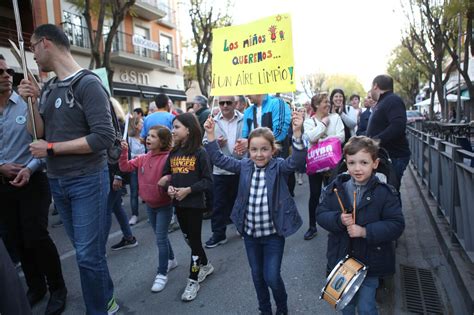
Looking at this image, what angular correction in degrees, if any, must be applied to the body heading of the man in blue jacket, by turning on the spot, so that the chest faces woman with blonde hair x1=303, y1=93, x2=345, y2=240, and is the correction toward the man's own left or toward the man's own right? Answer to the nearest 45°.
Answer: approximately 135° to the man's own left

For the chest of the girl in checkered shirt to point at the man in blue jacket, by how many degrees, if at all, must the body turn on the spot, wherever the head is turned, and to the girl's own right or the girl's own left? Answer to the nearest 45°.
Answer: approximately 180°

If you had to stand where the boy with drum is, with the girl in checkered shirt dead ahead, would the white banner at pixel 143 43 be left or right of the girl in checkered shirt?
right

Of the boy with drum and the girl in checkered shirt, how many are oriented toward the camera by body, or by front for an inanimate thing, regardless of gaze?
2

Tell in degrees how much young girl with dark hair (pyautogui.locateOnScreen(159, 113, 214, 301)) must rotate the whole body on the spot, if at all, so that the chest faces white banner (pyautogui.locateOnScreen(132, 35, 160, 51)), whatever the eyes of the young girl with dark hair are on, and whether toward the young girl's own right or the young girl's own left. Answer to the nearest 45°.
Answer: approximately 135° to the young girl's own right

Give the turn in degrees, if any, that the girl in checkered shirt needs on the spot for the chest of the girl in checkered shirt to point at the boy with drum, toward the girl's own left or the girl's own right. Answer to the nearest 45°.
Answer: approximately 45° to the girl's own left

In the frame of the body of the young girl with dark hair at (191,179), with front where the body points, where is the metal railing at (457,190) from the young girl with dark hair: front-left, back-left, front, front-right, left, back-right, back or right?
back-left

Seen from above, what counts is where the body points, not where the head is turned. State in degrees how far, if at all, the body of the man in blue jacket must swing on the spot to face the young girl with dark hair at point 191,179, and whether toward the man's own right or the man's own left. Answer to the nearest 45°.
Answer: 0° — they already face them

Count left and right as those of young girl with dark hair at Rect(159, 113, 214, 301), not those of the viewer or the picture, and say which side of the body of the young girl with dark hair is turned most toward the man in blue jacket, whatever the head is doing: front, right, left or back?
back

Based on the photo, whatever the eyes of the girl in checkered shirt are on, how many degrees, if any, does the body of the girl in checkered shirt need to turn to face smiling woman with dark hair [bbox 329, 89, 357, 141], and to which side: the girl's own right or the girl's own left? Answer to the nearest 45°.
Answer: approximately 135° to the girl's own left

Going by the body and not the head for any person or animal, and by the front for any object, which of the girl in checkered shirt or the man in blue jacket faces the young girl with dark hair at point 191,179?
the man in blue jacket

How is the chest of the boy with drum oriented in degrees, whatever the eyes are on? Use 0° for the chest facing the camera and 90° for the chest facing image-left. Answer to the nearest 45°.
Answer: approximately 0°

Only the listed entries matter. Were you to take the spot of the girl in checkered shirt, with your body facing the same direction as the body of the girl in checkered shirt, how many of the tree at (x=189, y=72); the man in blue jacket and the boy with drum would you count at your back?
2
